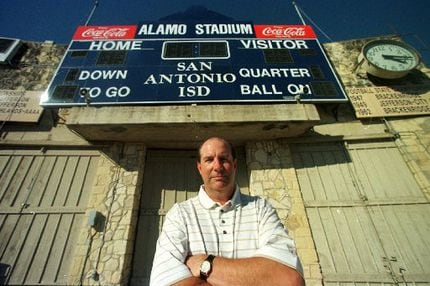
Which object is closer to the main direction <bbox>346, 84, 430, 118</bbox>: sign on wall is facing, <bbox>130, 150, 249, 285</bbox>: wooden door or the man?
the man

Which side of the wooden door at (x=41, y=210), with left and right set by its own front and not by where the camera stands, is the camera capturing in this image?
front

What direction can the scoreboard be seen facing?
toward the camera

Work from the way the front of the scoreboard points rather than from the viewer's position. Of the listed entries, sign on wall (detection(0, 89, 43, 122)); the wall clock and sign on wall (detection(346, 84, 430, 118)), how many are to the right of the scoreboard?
1

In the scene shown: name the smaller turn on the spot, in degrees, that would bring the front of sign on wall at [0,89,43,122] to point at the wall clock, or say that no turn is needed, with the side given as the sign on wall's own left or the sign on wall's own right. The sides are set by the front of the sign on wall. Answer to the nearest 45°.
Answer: approximately 45° to the sign on wall's own left

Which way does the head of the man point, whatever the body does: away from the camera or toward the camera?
toward the camera

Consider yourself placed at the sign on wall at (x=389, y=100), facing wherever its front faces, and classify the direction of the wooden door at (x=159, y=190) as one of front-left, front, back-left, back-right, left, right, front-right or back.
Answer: front-right

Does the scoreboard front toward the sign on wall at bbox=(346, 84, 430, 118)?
no

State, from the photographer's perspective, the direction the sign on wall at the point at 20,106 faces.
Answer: facing the viewer

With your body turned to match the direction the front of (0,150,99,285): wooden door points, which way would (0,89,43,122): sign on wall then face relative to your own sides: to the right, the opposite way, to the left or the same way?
the same way

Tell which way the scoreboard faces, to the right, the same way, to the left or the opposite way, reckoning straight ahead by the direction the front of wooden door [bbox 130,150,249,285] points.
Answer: the same way

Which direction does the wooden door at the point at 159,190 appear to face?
toward the camera
